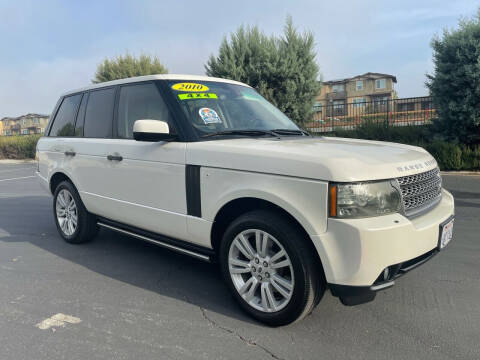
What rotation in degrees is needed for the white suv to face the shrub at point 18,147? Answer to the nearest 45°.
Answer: approximately 180°

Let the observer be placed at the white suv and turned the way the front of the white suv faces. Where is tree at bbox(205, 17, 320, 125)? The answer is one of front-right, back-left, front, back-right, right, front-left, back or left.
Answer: back-left

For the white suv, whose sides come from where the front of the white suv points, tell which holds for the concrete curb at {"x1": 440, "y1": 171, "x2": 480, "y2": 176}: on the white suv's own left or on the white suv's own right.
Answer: on the white suv's own left

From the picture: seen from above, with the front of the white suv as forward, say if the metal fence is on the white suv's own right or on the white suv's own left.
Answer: on the white suv's own left

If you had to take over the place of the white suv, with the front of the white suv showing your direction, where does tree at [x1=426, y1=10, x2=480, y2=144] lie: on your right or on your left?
on your left

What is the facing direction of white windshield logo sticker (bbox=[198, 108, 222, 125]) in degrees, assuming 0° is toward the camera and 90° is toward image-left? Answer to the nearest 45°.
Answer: approximately 315°

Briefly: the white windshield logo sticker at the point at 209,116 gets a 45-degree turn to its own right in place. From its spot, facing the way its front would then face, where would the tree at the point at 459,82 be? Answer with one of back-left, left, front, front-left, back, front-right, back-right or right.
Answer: back-left
